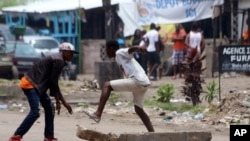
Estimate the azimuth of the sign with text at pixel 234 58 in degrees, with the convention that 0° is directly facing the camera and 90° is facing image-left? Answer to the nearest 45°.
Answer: approximately 0°

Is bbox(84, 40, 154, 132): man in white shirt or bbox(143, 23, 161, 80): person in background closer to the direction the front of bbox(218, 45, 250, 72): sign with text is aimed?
the man in white shirt

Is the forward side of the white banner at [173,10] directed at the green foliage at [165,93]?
yes

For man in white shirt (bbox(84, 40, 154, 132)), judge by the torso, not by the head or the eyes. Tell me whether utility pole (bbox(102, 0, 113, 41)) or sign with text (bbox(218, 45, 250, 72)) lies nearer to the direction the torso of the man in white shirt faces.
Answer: the utility pole

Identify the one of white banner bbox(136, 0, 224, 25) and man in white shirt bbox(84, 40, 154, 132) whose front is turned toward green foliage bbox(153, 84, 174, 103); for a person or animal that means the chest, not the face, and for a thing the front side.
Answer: the white banner

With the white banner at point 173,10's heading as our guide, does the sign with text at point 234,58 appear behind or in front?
in front

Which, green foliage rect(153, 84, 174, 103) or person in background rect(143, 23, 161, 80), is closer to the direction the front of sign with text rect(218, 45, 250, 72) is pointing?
the green foliage

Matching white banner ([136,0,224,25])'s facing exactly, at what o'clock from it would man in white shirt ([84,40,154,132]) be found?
The man in white shirt is roughly at 12 o'clock from the white banner.

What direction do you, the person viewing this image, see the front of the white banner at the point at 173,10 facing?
facing the viewer
